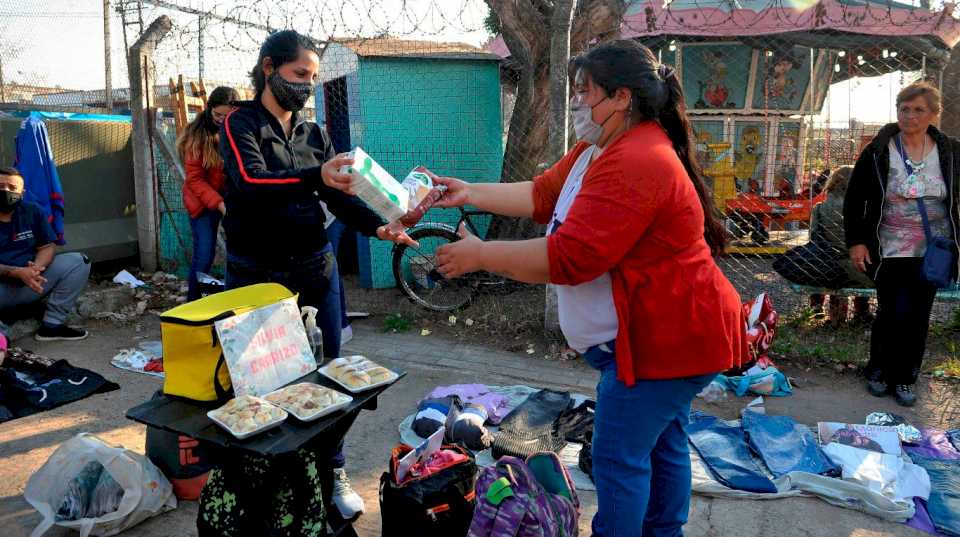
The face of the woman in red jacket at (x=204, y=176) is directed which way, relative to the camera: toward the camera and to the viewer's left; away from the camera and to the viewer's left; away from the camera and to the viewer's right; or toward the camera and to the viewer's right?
toward the camera and to the viewer's right

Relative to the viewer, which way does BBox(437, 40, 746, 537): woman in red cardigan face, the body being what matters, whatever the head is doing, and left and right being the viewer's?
facing to the left of the viewer

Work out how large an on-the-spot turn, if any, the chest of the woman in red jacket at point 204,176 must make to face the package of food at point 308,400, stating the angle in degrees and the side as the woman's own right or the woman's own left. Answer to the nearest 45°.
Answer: approximately 90° to the woman's own right

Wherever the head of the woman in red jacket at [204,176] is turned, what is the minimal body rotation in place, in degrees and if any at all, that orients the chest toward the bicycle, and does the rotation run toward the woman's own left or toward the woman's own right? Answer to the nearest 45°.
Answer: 0° — they already face it

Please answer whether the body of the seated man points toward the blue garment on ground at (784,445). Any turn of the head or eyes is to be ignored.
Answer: yes

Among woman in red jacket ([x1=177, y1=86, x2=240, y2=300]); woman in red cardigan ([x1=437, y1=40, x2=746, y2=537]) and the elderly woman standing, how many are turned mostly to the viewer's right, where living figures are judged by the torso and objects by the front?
1

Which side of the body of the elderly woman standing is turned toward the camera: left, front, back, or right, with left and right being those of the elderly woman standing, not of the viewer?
front

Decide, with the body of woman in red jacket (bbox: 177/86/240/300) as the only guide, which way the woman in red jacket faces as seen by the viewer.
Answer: to the viewer's right

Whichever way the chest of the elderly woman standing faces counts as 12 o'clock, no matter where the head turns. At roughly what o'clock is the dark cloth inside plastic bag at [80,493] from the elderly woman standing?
The dark cloth inside plastic bag is roughly at 1 o'clock from the elderly woman standing.

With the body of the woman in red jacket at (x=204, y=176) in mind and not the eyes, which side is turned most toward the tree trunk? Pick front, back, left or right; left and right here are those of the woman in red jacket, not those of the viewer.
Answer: front
